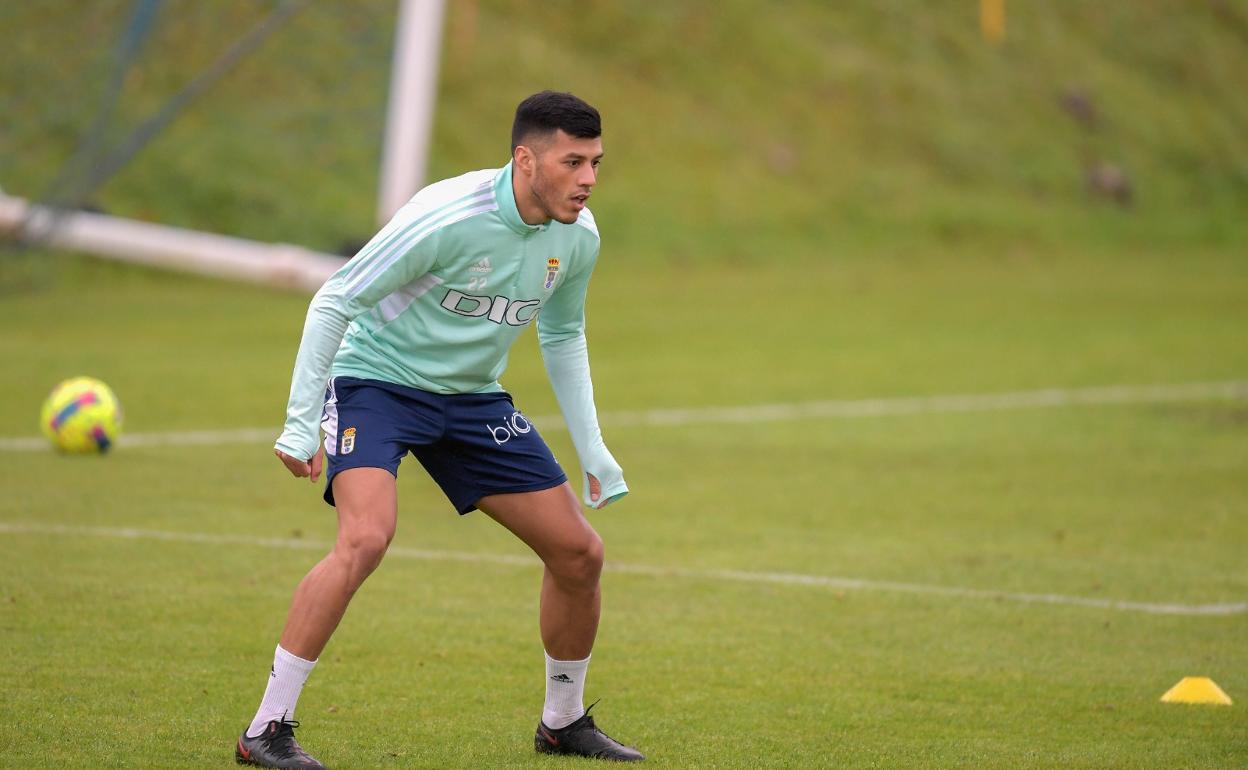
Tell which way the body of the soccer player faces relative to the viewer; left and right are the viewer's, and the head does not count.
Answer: facing the viewer and to the right of the viewer

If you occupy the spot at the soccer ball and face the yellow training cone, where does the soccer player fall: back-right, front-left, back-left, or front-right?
front-right

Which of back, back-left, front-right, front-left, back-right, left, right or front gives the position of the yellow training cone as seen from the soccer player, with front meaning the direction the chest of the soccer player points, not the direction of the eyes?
front-left

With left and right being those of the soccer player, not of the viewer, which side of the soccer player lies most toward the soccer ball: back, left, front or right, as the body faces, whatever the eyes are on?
back

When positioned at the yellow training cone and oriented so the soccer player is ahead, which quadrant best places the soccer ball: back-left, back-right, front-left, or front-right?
front-right

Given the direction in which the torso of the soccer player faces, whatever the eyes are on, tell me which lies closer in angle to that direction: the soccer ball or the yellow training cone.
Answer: the yellow training cone
